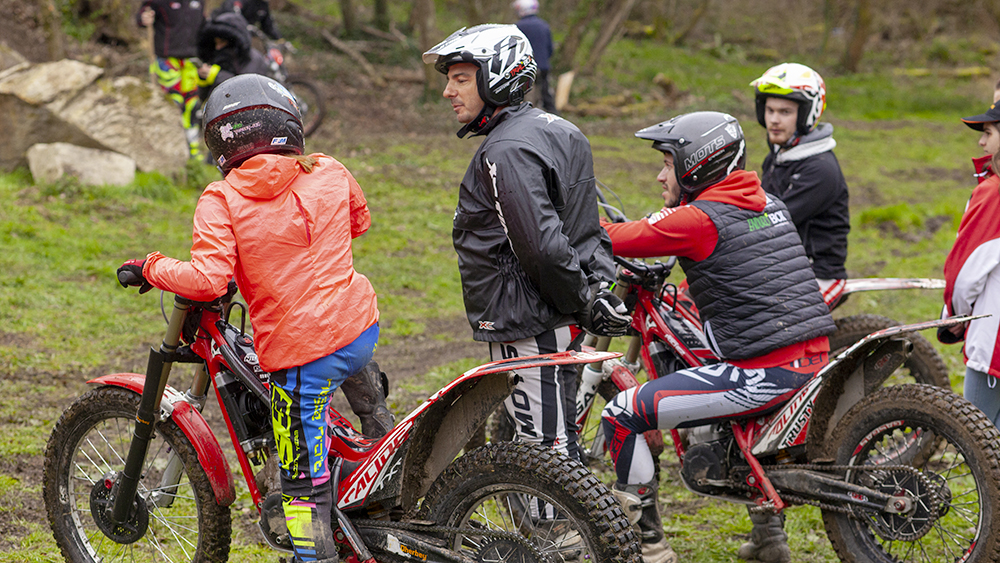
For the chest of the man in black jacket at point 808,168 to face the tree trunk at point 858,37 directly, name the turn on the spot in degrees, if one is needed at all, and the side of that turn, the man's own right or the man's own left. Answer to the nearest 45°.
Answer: approximately 135° to the man's own right

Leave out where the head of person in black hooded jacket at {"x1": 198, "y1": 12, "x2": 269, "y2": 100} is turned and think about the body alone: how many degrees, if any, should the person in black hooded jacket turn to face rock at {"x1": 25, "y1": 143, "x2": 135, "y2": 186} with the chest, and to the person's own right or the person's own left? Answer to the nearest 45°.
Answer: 0° — they already face it

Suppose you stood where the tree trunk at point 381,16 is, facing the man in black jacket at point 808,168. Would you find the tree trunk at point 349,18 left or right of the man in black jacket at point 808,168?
right

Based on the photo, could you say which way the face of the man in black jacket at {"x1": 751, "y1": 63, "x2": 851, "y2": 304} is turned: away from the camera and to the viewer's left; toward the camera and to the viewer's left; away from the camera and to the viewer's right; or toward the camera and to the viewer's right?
toward the camera and to the viewer's left

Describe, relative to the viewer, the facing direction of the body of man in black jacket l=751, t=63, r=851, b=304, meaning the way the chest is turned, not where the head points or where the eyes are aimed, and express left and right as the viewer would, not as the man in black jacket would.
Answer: facing the viewer and to the left of the viewer

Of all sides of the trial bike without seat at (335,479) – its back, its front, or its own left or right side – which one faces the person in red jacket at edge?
back

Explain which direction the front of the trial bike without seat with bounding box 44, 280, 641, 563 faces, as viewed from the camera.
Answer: facing to the left of the viewer

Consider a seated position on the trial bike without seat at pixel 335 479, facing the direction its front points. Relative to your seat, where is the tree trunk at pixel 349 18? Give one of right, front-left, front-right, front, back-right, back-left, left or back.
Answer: right

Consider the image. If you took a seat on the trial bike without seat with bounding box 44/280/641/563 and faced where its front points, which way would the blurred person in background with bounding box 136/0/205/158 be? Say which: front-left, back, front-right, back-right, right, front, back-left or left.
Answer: right

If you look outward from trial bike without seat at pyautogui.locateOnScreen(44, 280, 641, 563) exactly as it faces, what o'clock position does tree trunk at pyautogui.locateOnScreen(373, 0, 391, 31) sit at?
The tree trunk is roughly at 3 o'clock from the trial bike without seat.

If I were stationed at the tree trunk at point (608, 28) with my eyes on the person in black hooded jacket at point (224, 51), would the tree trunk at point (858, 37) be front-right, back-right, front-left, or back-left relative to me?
back-left
